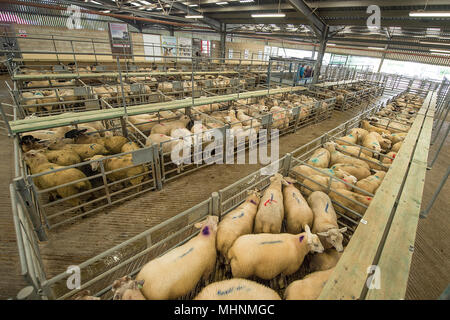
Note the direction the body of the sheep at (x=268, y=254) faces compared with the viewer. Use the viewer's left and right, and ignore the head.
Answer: facing to the right of the viewer

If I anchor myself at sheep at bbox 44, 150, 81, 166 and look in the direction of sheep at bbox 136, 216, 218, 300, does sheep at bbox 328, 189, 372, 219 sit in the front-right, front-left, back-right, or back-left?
front-left

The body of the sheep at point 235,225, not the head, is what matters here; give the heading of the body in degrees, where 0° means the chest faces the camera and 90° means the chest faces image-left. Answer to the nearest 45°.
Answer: approximately 225°

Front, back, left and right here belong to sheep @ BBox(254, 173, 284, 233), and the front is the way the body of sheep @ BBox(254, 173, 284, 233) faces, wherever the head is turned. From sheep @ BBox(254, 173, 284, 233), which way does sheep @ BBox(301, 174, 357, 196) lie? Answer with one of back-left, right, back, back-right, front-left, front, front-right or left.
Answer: front-right

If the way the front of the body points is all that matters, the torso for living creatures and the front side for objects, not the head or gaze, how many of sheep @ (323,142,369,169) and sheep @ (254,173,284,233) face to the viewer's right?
0

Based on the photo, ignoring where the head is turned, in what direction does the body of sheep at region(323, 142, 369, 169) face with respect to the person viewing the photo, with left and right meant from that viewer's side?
facing to the left of the viewer

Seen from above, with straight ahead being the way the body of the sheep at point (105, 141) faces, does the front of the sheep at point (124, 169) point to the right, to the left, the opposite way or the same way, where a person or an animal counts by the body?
the same way

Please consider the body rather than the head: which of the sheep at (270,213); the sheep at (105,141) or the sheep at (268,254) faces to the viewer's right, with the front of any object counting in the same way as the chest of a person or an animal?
the sheep at (268,254)

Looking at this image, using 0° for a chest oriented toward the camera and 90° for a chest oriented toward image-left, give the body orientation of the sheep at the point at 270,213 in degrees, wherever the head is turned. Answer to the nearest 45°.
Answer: approximately 180°

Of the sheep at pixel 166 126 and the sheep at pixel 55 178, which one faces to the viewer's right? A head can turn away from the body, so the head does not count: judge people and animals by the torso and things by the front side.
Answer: the sheep at pixel 166 126

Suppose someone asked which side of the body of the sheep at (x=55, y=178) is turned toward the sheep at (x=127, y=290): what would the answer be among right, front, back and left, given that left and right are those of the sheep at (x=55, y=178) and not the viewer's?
left
